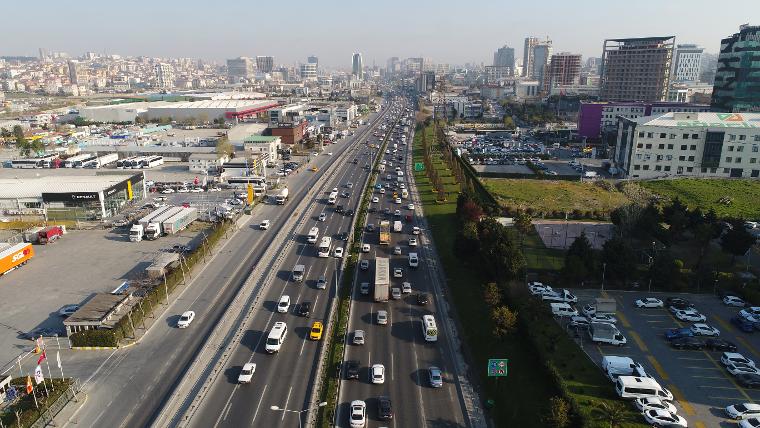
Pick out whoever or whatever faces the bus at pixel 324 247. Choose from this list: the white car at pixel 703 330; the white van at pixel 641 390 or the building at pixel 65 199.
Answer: the building

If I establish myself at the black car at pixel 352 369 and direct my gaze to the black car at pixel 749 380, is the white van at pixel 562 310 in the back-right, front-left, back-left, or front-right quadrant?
front-left

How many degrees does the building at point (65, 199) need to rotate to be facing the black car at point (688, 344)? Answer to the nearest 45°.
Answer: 0° — it already faces it

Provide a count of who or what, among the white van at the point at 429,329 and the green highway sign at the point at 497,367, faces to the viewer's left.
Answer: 0

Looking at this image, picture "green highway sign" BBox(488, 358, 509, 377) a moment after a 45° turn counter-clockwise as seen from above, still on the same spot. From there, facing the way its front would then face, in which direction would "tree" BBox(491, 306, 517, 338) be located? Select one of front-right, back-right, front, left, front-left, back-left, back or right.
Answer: back-left

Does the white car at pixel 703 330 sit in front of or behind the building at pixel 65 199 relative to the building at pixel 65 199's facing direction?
in front

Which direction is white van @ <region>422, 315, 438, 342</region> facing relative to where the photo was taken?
away from the camera

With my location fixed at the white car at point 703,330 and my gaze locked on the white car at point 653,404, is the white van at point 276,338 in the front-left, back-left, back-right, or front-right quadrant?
front-right

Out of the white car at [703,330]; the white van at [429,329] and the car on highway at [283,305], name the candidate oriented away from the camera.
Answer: the white van

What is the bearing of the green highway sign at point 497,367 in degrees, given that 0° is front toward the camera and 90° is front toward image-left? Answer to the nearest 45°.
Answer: approximately 0°

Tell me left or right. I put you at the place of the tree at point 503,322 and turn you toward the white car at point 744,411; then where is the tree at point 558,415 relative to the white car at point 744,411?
right

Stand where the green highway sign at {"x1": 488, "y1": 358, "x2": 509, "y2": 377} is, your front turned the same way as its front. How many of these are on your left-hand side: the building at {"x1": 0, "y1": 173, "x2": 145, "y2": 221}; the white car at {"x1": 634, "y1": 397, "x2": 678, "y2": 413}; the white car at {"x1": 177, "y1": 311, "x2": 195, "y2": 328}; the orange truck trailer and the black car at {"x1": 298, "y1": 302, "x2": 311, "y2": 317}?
1
